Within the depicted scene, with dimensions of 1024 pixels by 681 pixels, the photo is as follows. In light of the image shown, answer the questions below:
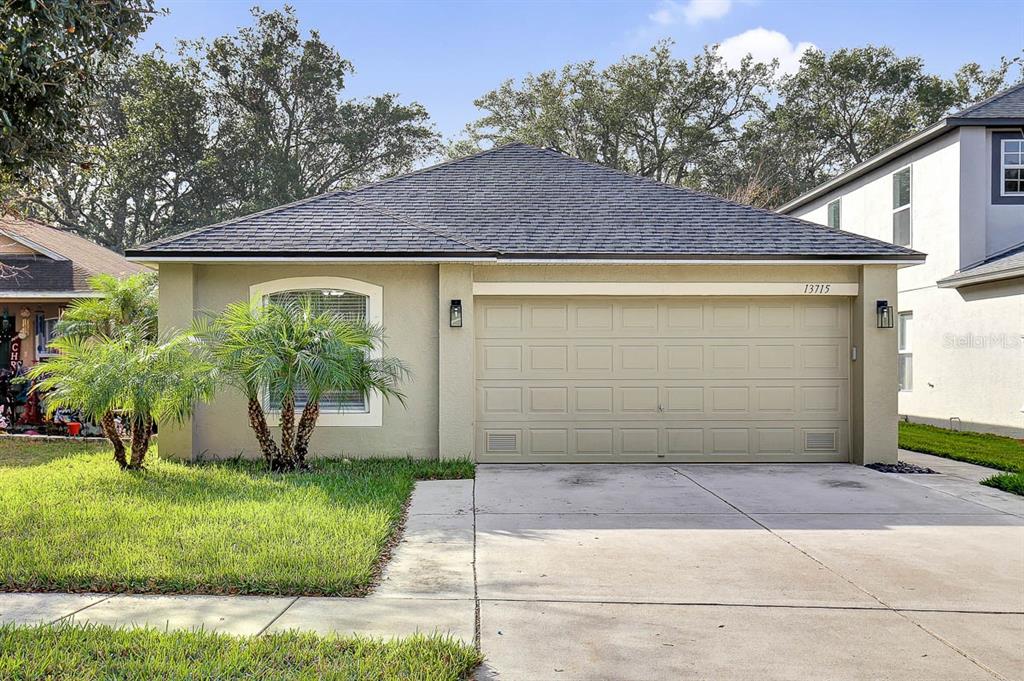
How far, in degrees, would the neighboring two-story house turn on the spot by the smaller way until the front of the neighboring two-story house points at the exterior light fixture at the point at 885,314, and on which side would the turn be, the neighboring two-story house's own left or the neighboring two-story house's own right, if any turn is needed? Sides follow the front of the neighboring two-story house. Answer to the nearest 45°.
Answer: approximately 45° to the neighboring two-story house's own right

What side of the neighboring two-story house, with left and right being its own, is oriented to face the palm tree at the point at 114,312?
right

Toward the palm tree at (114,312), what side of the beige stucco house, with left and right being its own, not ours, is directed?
right

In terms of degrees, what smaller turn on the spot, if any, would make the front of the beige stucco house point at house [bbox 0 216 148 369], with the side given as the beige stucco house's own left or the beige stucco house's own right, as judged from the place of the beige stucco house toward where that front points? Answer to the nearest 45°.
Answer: approximately 135° to the beige stucco house's own right

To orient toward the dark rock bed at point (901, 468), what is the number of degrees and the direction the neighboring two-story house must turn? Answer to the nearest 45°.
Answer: approximately 45° to its right

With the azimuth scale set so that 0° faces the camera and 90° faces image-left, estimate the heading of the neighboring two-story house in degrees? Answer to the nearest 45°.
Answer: approximately 315°

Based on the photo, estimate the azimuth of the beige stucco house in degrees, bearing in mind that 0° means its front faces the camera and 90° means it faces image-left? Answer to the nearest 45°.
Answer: approximately 0°

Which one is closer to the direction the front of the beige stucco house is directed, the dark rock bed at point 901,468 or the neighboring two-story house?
the dark rock bed
